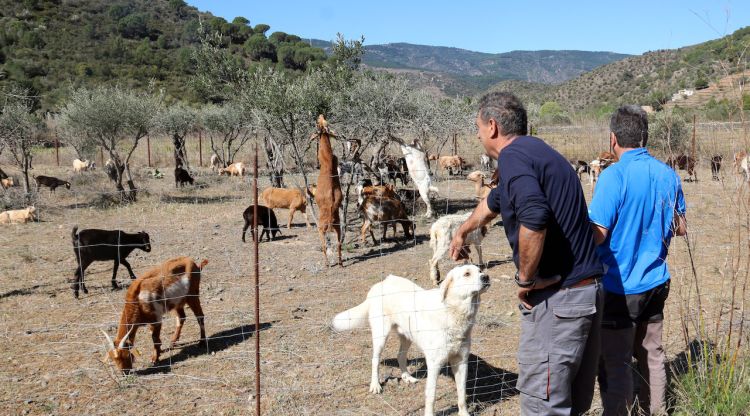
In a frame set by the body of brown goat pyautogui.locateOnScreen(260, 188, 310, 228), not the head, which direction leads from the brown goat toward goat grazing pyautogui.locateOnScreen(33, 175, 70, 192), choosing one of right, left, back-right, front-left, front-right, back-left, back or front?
back-left

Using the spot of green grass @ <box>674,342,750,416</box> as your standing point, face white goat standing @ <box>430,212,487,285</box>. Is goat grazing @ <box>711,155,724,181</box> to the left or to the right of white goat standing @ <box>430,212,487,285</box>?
right

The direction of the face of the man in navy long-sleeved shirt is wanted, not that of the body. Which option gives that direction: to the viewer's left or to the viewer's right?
to the viewer's left

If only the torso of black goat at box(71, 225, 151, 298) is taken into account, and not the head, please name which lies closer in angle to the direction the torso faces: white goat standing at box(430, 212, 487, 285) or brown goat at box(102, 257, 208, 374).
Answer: the white goat standing

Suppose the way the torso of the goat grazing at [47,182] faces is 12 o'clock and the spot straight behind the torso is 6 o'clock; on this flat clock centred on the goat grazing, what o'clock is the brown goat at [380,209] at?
The brown goat is roughly at 2 o'clock from the goat grazing.

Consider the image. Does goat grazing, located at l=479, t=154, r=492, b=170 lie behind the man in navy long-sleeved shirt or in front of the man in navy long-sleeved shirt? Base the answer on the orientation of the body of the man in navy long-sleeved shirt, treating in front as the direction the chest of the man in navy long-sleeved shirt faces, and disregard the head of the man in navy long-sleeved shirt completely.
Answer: in front
